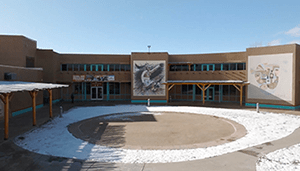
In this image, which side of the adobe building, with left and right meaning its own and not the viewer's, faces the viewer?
front
